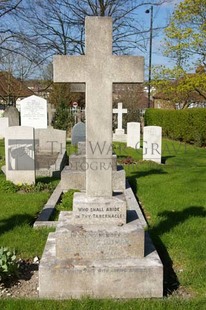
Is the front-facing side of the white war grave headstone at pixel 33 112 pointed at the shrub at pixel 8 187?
yes

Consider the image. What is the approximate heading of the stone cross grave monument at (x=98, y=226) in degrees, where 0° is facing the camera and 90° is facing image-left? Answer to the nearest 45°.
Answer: approximately 0°

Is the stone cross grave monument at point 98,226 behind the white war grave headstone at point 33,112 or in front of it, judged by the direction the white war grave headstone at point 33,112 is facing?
in front

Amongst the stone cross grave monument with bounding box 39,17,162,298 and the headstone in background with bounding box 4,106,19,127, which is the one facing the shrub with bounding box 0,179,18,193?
the headstone in background

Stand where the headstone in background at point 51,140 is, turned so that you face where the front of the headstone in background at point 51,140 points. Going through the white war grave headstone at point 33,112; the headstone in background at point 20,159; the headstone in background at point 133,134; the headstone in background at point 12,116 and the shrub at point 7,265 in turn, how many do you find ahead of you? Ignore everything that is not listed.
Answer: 2

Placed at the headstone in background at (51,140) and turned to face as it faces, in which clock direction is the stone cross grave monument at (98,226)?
The stone cross grave monument is roughly at 12 o'clock from the headstone in background.

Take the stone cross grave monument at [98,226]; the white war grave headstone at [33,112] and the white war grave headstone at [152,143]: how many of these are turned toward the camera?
3

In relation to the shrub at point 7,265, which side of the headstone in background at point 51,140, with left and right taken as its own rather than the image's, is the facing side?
front

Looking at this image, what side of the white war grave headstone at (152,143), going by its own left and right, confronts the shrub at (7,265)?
front

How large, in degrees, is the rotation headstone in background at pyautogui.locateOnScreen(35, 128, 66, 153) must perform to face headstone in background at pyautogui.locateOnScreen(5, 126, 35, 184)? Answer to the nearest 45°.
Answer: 0° — it already faces it

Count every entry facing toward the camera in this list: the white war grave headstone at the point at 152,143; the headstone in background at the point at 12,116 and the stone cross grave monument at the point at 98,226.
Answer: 3
